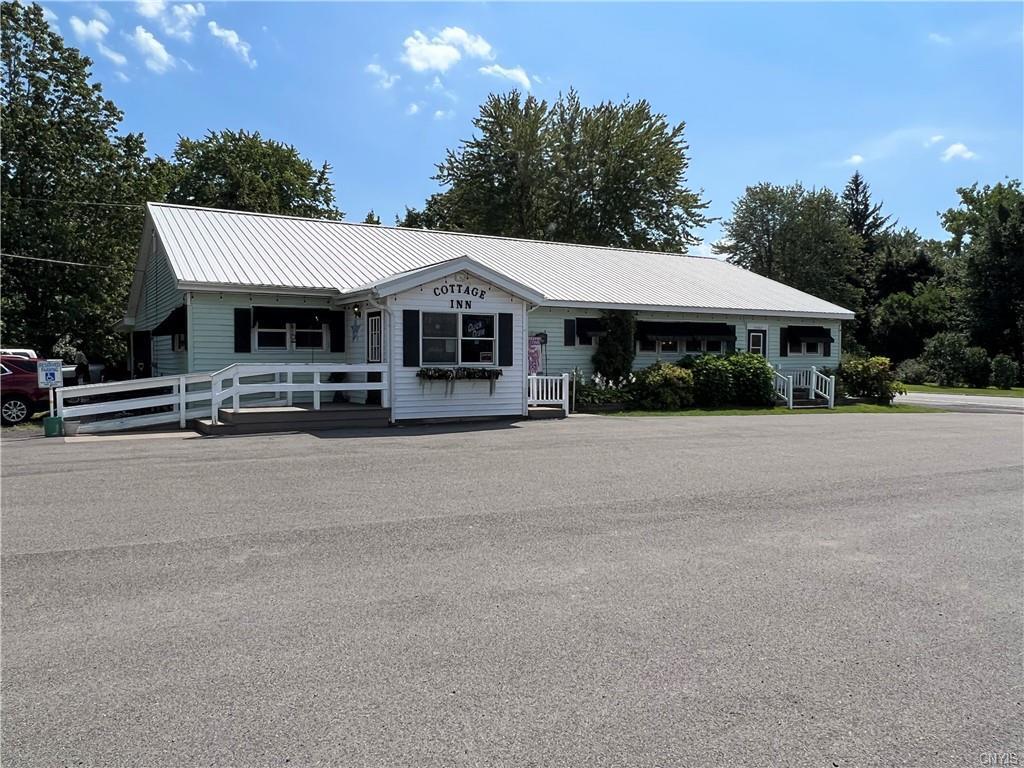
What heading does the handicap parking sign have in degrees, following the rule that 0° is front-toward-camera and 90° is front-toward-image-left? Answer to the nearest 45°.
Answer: approximately 0°

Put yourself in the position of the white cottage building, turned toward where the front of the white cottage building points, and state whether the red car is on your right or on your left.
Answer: on your right

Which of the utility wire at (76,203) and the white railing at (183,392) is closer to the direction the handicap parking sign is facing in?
the white railing

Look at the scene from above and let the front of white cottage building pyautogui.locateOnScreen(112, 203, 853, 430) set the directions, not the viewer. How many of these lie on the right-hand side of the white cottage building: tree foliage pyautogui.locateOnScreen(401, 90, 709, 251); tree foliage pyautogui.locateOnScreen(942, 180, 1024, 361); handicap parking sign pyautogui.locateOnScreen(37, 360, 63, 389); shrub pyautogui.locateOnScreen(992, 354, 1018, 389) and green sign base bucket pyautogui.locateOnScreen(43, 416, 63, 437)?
2

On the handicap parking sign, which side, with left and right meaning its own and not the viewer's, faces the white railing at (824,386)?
left

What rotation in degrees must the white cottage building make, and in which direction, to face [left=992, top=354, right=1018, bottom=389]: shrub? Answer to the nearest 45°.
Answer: approximately 90° to its left

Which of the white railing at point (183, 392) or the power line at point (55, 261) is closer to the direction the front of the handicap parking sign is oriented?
the white railing

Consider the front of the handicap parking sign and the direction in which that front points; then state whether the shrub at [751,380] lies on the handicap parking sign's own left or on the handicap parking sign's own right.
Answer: on the handicap parking sign's own left

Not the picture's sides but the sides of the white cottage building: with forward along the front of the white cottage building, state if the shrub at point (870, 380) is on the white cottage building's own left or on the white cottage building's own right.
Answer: on the white cottage building's own left

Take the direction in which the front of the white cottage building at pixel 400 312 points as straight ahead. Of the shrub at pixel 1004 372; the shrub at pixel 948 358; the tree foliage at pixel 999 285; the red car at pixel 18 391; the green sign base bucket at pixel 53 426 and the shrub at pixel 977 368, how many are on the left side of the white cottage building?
4
